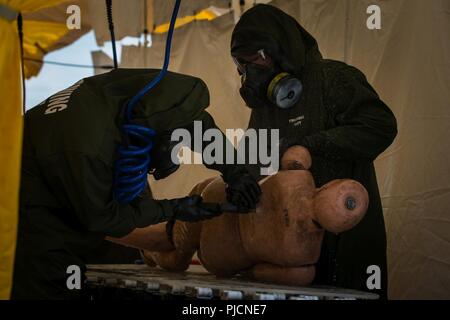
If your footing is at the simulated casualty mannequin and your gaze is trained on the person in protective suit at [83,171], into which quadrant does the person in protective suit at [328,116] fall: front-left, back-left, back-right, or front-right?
back-right

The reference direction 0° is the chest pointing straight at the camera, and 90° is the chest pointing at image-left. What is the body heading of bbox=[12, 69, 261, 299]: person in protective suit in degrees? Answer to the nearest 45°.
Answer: approximately 270°

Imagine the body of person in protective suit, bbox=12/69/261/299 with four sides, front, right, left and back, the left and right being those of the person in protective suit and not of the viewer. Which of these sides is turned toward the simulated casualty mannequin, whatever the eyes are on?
front

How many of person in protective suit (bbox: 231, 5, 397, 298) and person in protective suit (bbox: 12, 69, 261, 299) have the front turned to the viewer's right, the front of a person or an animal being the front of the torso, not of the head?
1

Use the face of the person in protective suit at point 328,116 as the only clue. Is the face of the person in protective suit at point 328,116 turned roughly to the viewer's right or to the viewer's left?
to the viewer's left

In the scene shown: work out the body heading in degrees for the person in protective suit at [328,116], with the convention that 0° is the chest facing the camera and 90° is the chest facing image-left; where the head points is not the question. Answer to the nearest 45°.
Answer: approximately 45°

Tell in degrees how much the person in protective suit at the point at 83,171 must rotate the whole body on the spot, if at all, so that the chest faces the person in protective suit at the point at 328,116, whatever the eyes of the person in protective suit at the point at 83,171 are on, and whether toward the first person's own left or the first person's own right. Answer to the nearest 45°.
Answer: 0° — they already face them

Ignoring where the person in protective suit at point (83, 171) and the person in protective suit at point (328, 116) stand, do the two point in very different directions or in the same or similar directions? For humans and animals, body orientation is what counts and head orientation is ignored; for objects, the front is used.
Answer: very different directions
